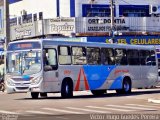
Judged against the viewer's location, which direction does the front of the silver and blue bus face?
facing the viewer and to the left of the viewer
